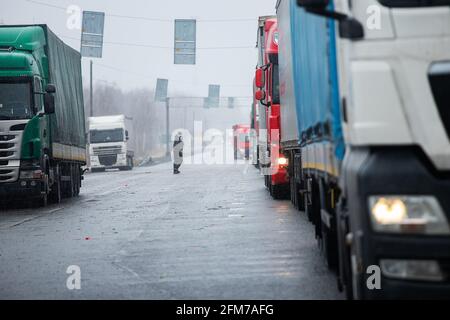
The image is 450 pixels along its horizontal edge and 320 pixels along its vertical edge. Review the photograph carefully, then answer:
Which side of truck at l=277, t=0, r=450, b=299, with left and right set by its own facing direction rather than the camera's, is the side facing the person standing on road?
back

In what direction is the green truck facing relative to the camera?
toward the camera

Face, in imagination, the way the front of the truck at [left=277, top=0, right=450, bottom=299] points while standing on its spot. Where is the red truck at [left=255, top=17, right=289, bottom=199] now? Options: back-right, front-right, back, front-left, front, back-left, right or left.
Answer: back
